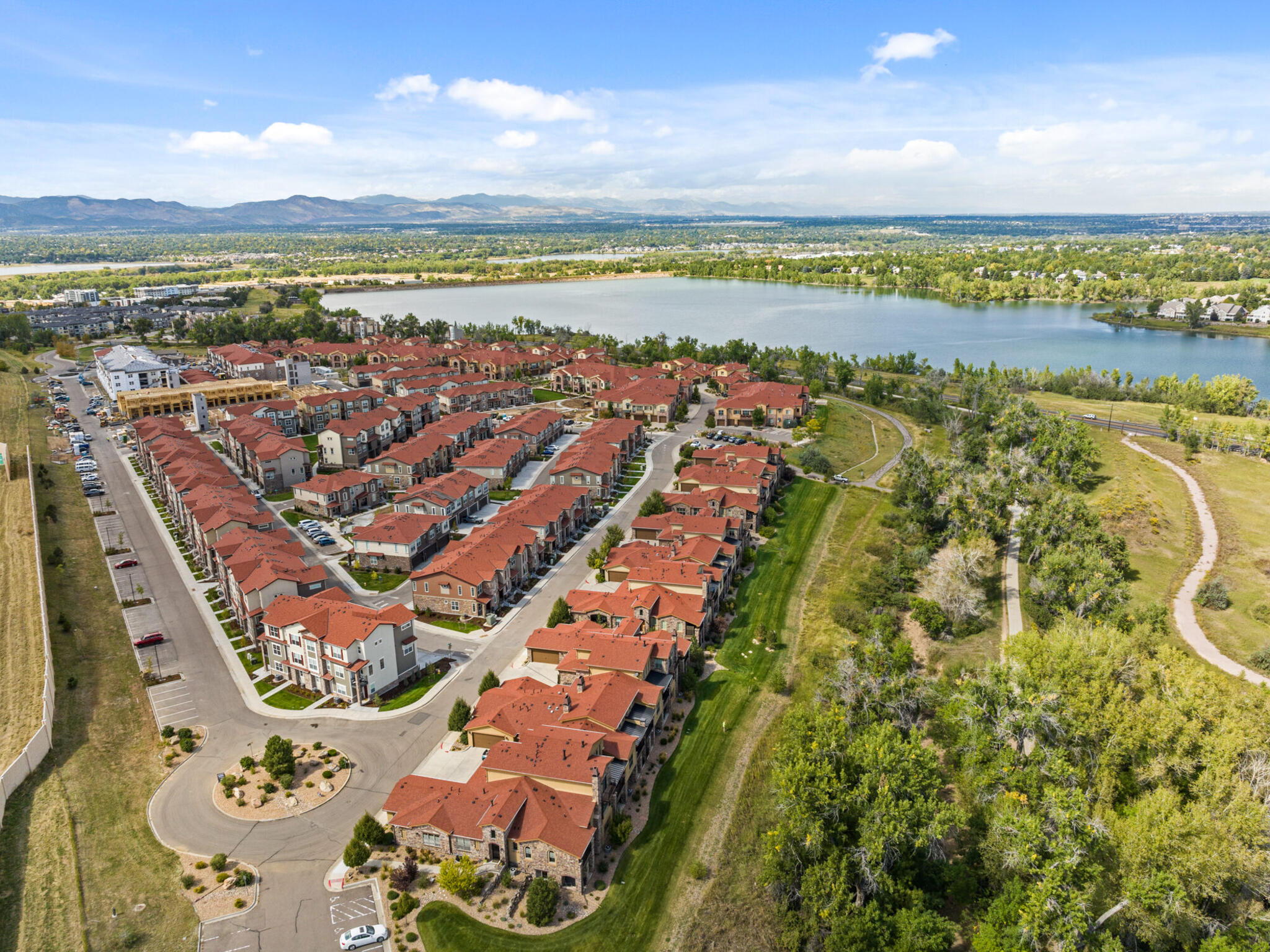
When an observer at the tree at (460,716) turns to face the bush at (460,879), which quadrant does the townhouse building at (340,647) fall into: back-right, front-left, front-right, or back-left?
back-right

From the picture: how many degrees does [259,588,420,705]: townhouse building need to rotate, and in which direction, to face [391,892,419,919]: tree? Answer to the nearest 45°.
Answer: approximately 45° to its left

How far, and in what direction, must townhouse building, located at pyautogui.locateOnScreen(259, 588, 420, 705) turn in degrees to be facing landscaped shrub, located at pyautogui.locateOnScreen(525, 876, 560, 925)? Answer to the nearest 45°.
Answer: approximately 45° to its left

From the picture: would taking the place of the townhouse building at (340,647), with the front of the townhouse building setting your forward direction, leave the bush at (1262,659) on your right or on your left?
on your left

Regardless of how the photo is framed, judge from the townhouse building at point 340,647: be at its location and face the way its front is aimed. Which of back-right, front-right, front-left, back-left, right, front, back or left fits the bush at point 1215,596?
back-left

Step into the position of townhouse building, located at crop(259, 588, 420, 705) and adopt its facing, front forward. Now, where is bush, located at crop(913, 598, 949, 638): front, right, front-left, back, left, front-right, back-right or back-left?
back-left

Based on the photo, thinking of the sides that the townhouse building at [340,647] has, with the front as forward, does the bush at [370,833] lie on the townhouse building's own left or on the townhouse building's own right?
on the townhouse building's own left

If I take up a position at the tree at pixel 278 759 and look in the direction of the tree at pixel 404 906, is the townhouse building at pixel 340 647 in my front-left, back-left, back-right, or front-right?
back-left

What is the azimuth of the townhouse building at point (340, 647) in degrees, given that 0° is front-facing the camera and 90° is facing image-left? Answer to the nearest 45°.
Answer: approximately 45°

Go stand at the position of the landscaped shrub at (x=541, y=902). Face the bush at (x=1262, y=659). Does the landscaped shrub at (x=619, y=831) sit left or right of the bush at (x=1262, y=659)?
left

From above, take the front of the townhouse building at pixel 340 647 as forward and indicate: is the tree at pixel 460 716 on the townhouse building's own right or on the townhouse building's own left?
on the townhouse building's own left

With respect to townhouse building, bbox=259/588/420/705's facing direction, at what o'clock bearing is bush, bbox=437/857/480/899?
The bush is roughly at 10 o'clock from the townhouse building.
